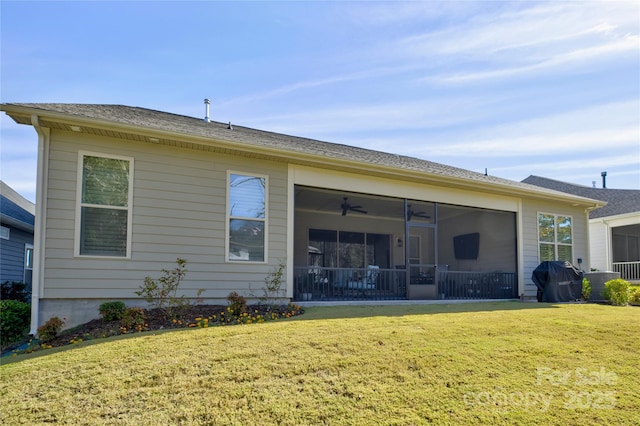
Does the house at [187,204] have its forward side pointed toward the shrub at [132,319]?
no

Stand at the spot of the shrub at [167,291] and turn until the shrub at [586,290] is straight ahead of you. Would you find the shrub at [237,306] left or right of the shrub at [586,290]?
right

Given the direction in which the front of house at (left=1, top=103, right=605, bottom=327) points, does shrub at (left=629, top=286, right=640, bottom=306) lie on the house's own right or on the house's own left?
on the house's own right

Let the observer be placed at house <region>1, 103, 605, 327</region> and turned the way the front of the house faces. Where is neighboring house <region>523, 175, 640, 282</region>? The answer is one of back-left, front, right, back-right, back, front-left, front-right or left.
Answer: right

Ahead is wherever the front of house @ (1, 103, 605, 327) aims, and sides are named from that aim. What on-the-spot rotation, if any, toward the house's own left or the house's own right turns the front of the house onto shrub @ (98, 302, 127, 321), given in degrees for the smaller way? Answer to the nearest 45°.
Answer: approximately 90° to the house's own left

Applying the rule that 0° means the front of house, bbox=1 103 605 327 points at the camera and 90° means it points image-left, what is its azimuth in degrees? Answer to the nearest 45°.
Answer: approximately 135°

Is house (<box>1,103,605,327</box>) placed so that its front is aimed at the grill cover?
no

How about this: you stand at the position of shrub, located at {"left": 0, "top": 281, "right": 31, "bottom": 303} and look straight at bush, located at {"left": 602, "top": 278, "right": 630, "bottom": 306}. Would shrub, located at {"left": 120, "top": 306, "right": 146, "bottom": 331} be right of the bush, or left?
right

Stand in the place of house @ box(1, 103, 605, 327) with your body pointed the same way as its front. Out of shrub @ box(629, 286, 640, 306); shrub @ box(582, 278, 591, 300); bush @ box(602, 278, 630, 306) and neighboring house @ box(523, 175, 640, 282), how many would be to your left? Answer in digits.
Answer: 0

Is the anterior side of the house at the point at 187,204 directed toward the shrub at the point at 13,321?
no
